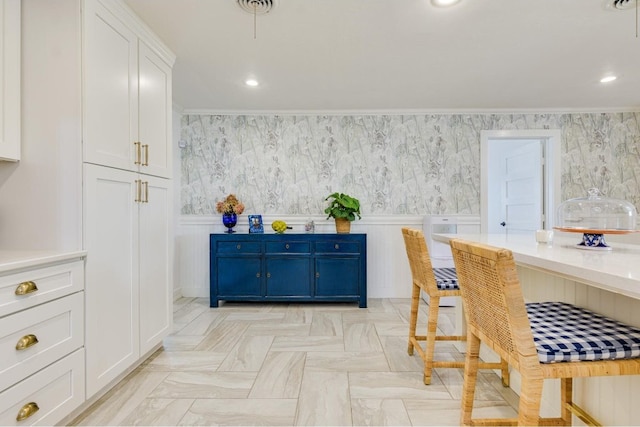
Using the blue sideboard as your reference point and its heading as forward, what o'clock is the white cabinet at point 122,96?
The white cabinet is roughly at 1 o'clock from the blue sideboard.

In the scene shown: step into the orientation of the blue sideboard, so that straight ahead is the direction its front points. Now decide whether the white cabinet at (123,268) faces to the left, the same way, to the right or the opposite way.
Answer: to the left

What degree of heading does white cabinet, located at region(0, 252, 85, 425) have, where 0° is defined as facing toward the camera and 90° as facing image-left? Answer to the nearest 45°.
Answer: approximately 315°

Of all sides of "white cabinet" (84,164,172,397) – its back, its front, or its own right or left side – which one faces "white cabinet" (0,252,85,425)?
right

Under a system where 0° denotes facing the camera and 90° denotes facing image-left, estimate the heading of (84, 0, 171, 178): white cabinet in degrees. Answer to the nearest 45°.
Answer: approximately 315°

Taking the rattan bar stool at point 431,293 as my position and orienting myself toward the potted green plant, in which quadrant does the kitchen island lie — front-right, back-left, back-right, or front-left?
back-right

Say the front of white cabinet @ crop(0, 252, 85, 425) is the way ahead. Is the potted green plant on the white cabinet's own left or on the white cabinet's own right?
on the white cabinet's own left

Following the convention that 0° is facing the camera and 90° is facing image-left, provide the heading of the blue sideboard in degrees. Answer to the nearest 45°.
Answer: approximately 0°

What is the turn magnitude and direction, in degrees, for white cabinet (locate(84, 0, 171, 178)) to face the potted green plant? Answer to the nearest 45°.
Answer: approximately 45° to its left

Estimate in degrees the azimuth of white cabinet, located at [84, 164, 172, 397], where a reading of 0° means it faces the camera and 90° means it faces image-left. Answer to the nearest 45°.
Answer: approximately 315°
